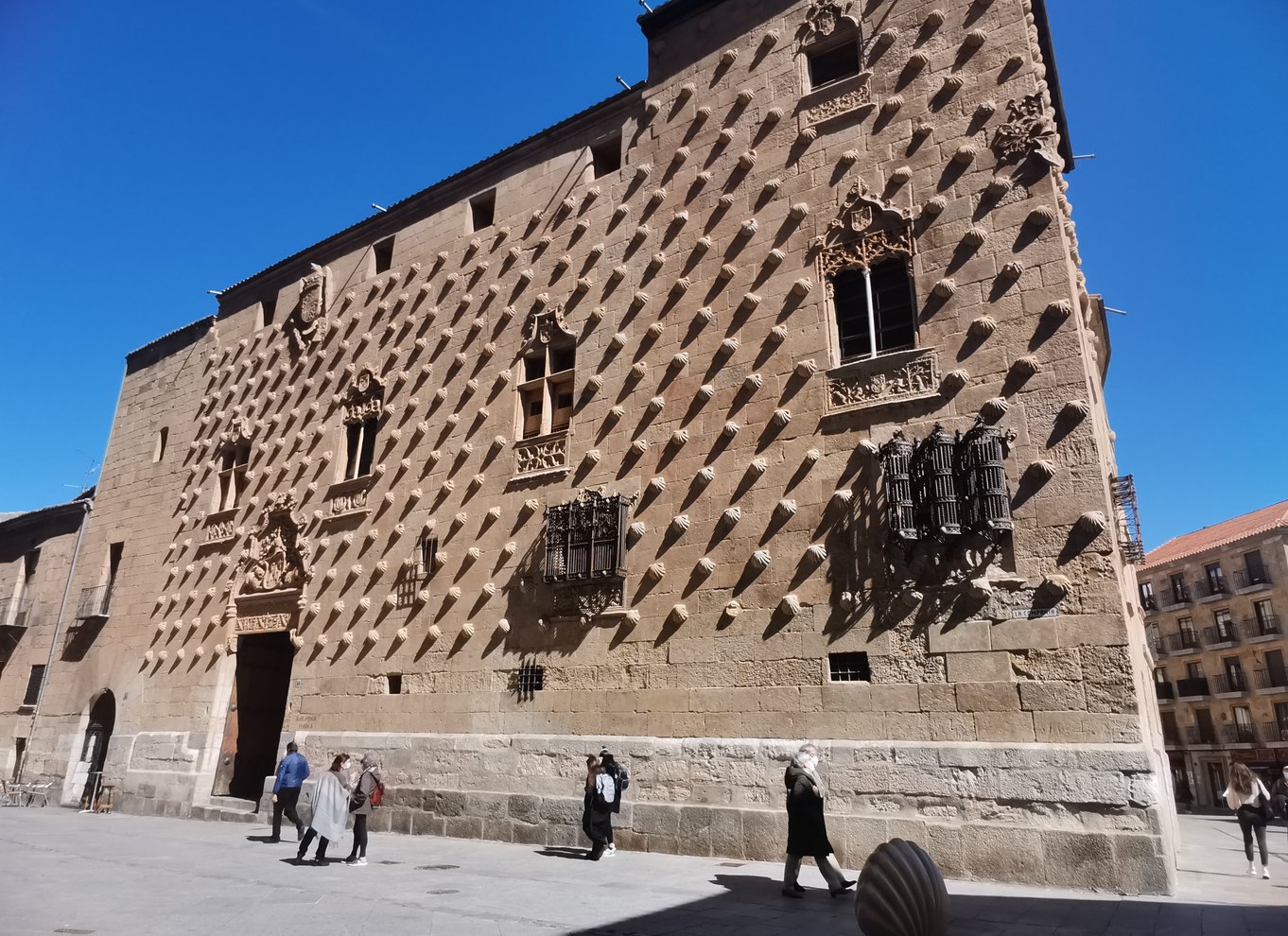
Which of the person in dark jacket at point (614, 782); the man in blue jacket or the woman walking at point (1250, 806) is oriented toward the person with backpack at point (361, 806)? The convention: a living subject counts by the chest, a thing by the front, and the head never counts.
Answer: the person in dark jacket

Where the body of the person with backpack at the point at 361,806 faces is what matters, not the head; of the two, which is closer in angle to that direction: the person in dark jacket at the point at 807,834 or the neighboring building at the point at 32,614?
the neighboring building

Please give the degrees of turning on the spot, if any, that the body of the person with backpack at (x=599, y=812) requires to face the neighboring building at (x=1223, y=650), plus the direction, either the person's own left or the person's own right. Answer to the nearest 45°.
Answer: approximately 90° to the person's own right

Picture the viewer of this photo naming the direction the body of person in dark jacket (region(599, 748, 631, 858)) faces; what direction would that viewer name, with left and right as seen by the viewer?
facing to the left of the viewer

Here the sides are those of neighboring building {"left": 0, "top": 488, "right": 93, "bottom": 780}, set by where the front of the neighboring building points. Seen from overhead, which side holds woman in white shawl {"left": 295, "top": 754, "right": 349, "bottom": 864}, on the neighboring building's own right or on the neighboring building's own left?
on the neighboring building's own left

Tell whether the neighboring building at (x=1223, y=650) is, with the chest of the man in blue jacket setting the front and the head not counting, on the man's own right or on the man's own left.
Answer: on the man's own right

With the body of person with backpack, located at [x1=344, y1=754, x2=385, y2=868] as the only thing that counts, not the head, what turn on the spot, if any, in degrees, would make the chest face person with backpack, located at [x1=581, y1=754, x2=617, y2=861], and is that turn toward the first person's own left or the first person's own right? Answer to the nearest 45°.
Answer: approximately 180°

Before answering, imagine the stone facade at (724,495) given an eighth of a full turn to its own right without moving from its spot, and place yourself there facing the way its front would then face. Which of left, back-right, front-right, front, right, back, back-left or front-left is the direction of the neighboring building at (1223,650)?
back-right

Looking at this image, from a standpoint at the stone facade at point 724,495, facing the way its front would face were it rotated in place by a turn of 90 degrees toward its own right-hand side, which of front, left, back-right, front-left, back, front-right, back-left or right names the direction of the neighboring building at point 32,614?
front
